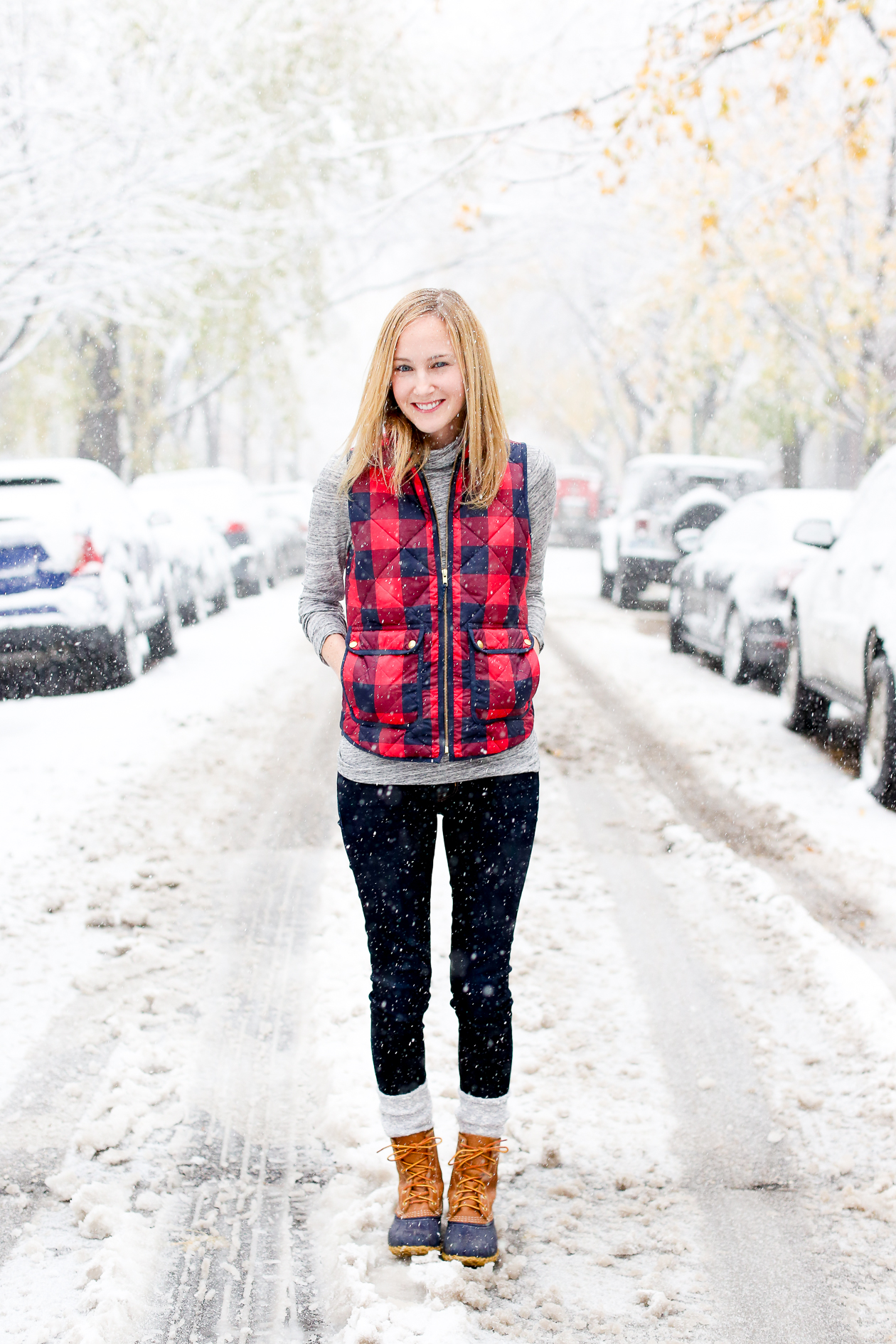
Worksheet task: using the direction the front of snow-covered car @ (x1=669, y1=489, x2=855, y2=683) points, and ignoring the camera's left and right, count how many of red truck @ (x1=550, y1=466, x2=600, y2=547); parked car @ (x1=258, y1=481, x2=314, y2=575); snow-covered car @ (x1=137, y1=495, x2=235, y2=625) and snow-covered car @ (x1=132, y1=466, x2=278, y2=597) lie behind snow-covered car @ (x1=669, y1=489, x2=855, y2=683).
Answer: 0

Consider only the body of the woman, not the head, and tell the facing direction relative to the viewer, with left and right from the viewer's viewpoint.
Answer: facing the viewer

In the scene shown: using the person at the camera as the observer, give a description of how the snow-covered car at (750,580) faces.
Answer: facing away from the viewer and to the left of the viewer

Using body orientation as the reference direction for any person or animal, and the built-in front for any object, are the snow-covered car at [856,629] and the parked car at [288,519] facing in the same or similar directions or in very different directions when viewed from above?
same or similar directions

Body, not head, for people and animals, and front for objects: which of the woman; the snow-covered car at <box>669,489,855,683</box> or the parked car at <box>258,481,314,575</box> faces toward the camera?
the woman

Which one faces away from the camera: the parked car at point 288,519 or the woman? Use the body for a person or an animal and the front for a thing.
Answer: the parked car

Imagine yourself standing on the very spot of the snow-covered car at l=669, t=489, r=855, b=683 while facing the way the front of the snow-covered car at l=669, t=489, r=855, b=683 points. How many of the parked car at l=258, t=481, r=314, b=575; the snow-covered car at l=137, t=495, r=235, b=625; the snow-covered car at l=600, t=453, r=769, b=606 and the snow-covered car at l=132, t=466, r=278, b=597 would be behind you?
0

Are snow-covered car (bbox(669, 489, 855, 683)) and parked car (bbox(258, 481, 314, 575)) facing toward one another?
no

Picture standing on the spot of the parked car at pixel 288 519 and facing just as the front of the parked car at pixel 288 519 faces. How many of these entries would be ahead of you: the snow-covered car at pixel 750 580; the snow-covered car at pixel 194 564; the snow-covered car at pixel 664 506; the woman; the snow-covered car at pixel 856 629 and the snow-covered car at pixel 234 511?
0

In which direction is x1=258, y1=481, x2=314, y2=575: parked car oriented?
away from the camera

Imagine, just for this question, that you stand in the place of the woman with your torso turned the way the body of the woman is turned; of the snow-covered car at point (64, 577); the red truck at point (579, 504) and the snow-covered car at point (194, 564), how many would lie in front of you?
0

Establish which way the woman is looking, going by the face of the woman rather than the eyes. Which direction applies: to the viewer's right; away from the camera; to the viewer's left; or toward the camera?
toward the camera

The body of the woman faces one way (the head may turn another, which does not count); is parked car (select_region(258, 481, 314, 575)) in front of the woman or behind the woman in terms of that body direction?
behind

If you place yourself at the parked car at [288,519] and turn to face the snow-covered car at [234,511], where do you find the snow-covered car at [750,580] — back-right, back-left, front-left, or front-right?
front-left

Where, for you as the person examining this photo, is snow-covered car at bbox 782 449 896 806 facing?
facing away from the viewer and to the left of the viewer
